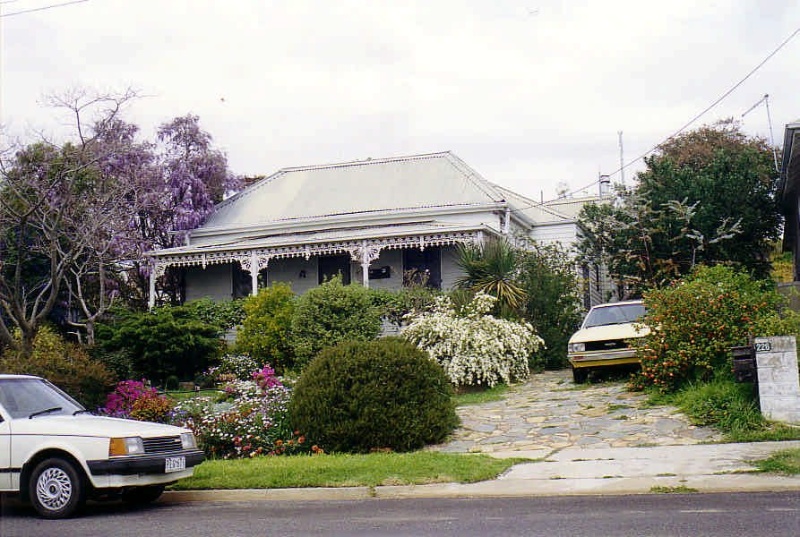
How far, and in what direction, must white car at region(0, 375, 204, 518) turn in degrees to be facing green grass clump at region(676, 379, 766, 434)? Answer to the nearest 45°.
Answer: approximately 45° to its left

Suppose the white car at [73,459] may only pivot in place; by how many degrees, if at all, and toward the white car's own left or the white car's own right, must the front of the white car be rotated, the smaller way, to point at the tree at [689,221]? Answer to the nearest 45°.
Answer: approximately 90° to the white car's own left

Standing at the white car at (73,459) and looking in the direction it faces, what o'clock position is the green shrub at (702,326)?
The green shrub is roughly at 10 o'clock from the white car.

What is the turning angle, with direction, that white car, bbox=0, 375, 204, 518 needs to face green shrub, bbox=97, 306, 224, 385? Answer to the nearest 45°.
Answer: approximately 135° to its left

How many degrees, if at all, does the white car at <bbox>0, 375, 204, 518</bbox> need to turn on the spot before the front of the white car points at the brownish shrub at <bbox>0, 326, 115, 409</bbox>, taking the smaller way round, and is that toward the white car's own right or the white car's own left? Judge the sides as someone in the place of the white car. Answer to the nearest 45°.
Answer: approximately 135° to the white car's own left

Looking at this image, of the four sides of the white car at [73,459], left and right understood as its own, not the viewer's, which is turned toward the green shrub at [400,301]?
left

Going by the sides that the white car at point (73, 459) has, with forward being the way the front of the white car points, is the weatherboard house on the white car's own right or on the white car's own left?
on the white car's own left

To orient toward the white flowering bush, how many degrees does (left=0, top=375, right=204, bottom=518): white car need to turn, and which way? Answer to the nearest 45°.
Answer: approximately 90° to its left

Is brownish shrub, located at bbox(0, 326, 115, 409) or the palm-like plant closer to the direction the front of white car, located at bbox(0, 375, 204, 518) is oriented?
the palm-like plant

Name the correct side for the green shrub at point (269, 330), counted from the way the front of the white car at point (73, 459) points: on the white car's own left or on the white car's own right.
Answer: on the white car's own left

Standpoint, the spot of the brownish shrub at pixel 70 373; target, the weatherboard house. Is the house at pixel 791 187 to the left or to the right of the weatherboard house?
right

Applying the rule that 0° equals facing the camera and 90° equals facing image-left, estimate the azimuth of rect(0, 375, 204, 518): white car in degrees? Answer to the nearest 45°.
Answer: approximately 315°

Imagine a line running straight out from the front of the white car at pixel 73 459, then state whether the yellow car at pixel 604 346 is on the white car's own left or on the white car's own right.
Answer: on the white car's own left
